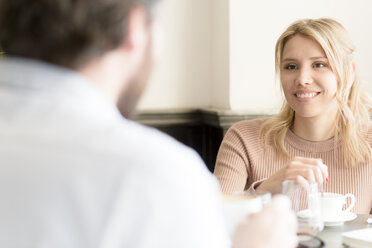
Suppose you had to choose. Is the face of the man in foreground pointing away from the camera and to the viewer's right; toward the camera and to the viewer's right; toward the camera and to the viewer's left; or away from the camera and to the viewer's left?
away from the camera and to the viewer's right

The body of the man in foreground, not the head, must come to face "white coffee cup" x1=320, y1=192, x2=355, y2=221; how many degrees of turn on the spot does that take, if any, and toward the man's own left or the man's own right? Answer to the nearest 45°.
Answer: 0° — they already face it

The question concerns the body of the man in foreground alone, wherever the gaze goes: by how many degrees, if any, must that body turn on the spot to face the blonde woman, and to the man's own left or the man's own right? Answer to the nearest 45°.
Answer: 0° — they already face them

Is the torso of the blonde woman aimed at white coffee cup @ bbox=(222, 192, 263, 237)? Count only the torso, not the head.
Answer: yes

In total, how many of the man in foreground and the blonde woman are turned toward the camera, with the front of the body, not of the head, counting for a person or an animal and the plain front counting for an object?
1

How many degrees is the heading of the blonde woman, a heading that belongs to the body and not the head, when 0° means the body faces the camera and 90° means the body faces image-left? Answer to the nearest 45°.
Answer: approximately 0°

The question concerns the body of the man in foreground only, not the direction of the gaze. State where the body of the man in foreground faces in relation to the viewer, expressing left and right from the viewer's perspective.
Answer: facing away from the viewer and to the right of the viewer
